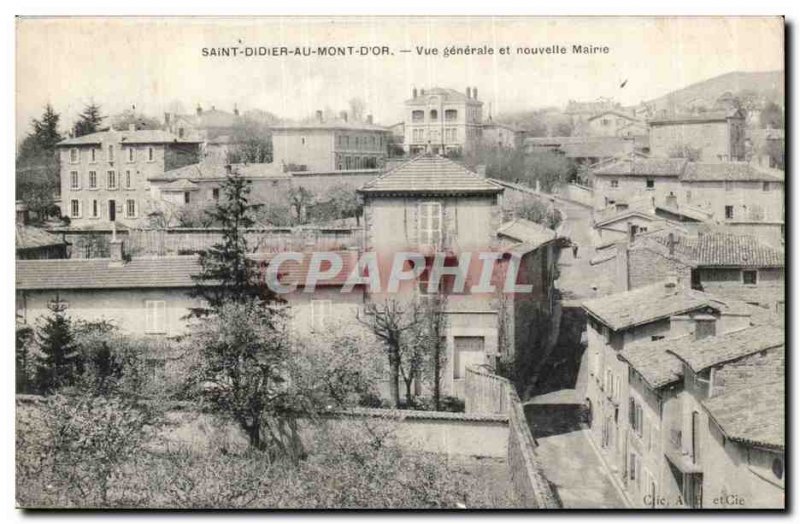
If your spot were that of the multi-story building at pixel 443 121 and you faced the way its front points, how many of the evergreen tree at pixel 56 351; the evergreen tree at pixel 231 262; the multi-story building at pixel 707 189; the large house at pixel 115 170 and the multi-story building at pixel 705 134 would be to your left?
2

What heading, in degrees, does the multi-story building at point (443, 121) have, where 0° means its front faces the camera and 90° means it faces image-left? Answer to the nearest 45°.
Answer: approximately 0°
